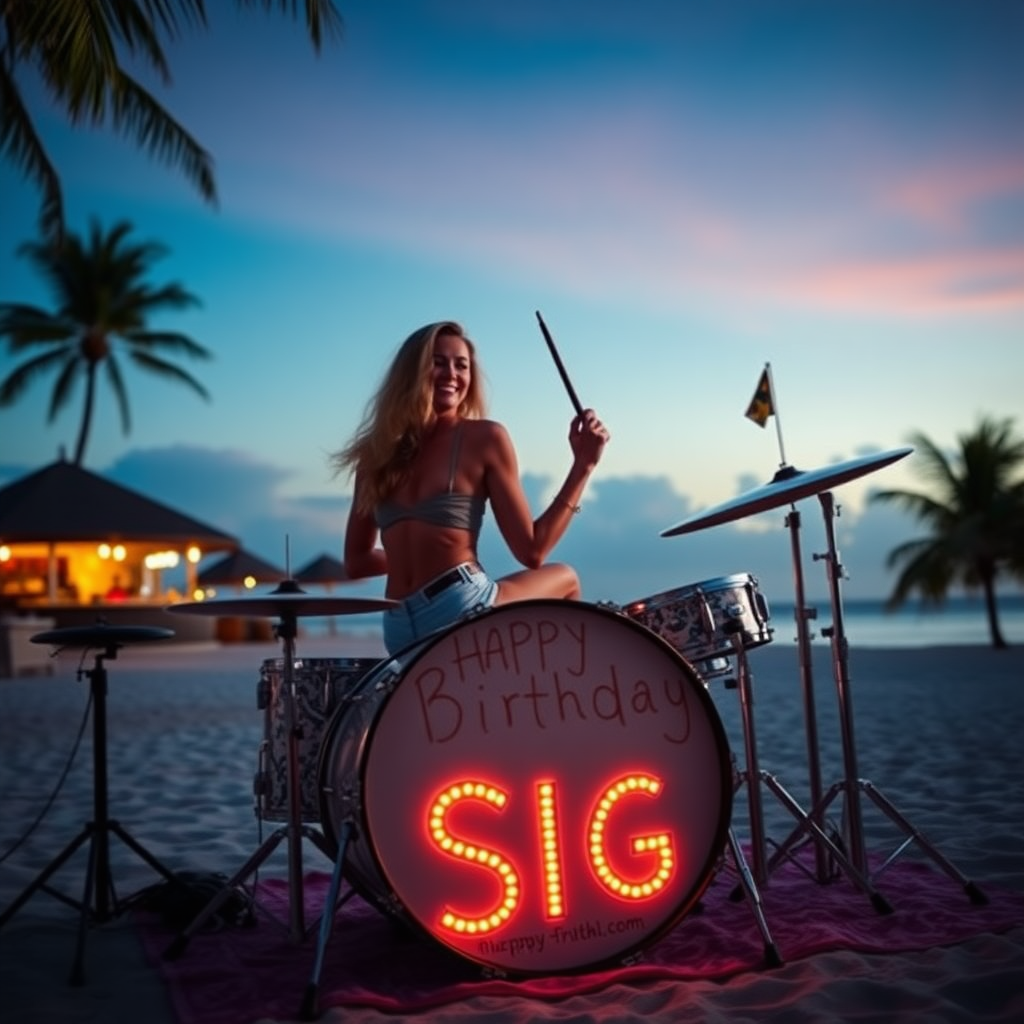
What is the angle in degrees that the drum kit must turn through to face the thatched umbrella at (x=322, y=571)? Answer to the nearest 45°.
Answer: approximately 180°

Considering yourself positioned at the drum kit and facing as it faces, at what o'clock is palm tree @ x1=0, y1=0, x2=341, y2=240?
The palm tree is roughly at 5 o'clock from the drum kit.

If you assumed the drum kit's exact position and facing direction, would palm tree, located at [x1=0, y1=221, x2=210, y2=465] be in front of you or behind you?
behind

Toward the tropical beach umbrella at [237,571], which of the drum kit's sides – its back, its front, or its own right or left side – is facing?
back

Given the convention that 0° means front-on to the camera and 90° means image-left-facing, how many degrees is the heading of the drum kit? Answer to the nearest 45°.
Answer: approximately 0°

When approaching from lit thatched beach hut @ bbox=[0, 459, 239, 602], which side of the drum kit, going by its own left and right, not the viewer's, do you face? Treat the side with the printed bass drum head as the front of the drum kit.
back
